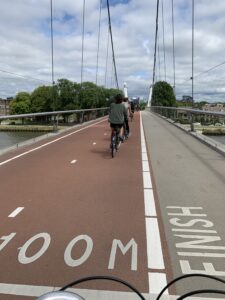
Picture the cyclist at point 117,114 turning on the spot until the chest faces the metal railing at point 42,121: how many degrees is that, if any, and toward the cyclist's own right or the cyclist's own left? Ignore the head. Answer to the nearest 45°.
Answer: approximately 45° to the cyclist's own left

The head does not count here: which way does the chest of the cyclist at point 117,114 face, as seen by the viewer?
away from the camera
